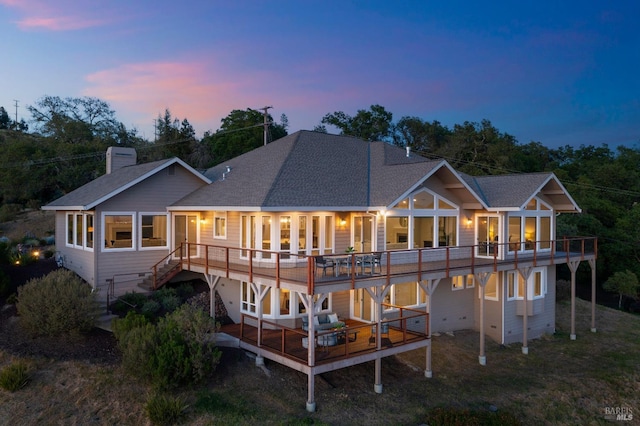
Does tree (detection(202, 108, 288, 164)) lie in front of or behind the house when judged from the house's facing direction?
behind

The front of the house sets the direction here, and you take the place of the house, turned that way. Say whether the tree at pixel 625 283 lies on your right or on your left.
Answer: on your left

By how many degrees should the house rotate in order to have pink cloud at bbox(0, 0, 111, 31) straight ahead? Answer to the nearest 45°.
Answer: approximately 135° to its right

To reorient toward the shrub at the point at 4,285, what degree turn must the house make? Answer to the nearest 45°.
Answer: approximately 135° to its right

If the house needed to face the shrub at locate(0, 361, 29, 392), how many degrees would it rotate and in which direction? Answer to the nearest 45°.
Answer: approximately 90° to its right

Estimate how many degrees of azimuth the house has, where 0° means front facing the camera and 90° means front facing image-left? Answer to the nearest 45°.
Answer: approximately 315°

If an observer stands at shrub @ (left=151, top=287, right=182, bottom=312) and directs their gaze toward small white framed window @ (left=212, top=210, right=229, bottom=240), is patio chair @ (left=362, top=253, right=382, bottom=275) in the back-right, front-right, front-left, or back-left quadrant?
front-right

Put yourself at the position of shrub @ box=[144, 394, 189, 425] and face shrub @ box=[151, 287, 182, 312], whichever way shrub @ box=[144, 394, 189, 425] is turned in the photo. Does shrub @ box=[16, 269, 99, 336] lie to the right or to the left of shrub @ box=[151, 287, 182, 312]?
left

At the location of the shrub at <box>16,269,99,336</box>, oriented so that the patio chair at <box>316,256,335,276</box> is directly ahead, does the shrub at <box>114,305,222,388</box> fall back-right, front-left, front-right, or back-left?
front-right

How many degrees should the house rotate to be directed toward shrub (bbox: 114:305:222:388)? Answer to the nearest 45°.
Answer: approximately 90° to its right
